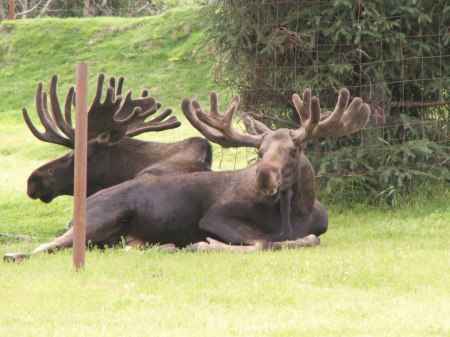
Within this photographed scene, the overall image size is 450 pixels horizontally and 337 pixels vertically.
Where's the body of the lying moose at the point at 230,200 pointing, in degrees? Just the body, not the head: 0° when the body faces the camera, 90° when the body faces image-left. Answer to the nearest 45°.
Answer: approximately 315°

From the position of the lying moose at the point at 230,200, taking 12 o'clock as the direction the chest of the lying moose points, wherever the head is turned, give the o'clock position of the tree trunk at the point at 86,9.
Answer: The tree trunk is roughly at 7 o'clock from the lying moose.

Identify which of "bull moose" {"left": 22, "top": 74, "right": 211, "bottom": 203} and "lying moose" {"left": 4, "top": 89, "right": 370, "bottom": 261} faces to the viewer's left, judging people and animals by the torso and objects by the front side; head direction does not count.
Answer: the bull moose

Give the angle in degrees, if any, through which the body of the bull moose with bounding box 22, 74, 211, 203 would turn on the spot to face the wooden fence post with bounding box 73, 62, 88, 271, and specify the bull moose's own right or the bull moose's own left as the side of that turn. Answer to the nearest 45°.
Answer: approximately 90° to the bull moose's own left

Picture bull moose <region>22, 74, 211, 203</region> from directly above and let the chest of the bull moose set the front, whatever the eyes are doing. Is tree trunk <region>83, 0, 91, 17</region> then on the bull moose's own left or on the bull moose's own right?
on the bull moose's own right

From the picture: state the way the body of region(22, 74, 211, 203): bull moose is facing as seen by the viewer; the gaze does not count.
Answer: to the viewer's left

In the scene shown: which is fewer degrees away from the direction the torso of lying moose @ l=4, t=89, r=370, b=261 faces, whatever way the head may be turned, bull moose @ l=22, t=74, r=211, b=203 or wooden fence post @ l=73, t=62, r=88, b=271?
the wooden fence post

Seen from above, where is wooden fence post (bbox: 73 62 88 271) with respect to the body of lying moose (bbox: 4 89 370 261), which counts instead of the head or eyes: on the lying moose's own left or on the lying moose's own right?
on the lying moose's own right

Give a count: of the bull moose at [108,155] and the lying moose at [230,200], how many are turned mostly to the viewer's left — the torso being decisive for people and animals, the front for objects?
1
